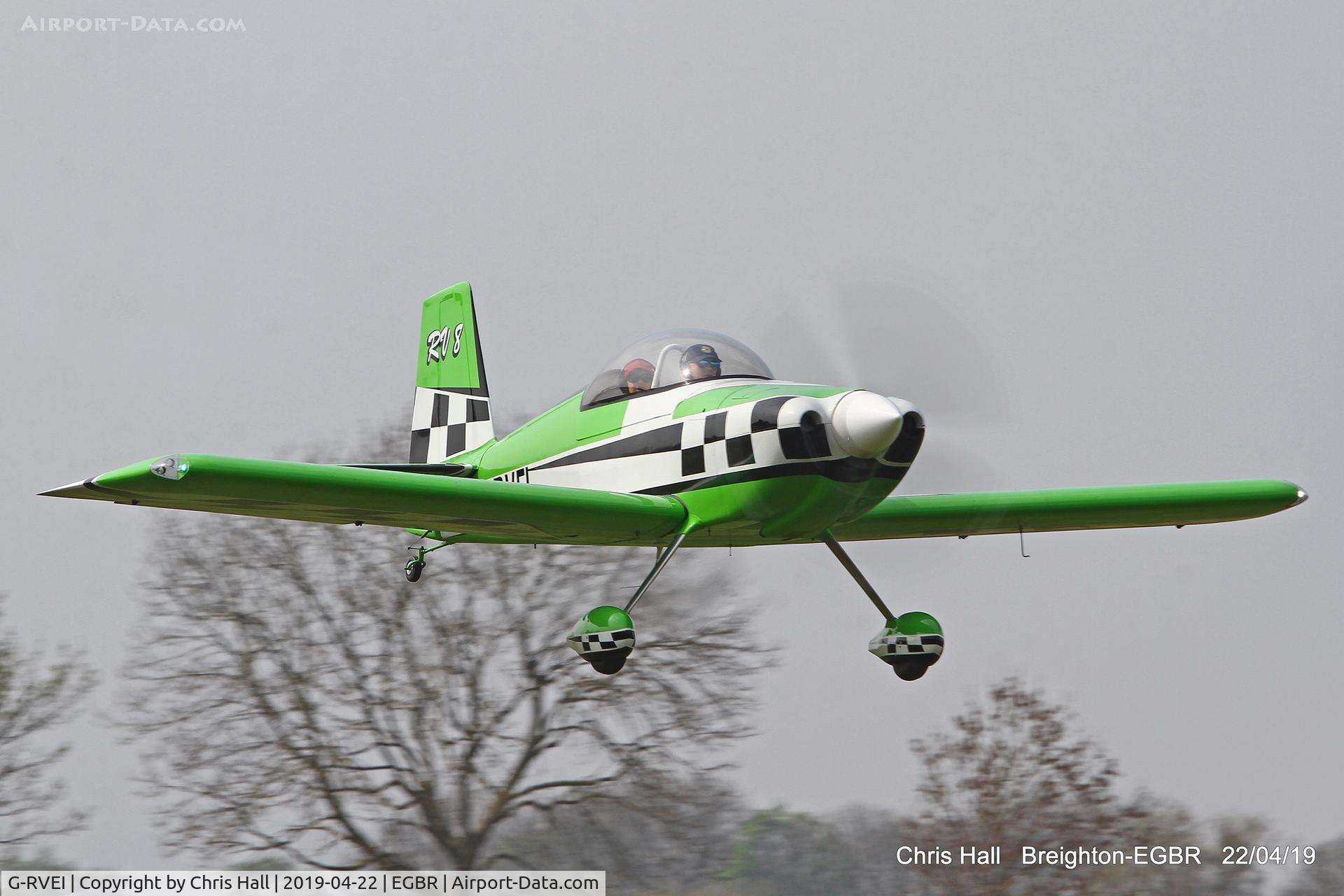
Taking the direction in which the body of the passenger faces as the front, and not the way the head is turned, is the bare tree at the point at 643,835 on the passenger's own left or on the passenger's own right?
on the passenger's own left

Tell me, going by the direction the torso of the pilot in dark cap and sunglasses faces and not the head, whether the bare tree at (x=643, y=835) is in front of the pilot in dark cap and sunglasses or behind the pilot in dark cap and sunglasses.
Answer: behind

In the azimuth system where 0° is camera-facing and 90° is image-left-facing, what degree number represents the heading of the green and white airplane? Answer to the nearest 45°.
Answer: approximately 315°

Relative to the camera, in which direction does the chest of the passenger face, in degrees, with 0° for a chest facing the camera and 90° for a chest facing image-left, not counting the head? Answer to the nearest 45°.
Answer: approximately 315°

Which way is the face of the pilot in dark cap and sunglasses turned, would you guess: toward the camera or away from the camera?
toward the camera

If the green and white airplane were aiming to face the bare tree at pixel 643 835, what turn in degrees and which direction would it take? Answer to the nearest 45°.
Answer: approximately 135° to its left
